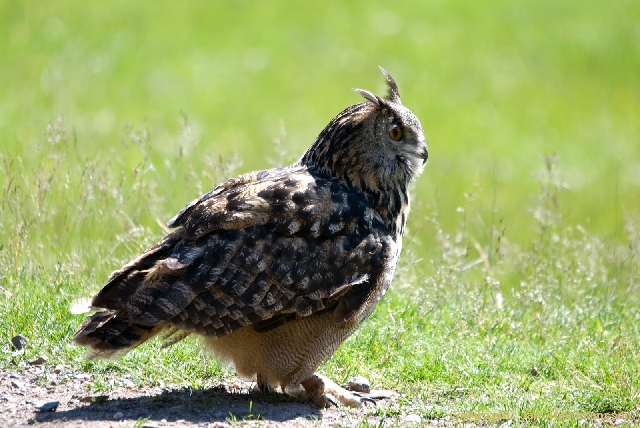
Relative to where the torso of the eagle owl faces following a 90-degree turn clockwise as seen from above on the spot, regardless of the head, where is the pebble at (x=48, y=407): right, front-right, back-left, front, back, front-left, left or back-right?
right

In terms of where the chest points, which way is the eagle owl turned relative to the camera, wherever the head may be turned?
to the viewer's right

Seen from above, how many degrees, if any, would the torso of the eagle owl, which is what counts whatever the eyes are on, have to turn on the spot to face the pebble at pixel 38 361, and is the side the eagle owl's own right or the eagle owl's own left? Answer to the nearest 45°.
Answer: approximately 180°

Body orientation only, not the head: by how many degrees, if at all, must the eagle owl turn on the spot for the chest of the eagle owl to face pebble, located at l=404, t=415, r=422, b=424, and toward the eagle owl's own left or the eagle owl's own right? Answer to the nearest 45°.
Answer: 0° — it already faces it

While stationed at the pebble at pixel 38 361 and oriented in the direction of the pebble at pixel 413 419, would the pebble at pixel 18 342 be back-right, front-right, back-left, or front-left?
back-left

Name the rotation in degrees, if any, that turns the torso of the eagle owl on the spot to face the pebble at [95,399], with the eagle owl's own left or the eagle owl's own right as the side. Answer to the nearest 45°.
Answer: approximately 180°

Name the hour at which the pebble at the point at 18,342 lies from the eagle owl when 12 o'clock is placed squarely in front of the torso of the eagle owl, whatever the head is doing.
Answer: The pebble is roughly at 7 o'clock from the eagle owl.

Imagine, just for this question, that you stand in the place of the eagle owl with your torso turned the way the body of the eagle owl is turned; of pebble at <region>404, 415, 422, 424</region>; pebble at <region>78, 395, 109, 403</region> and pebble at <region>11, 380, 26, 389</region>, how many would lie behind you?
2

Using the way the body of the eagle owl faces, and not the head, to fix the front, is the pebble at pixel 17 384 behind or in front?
behind
